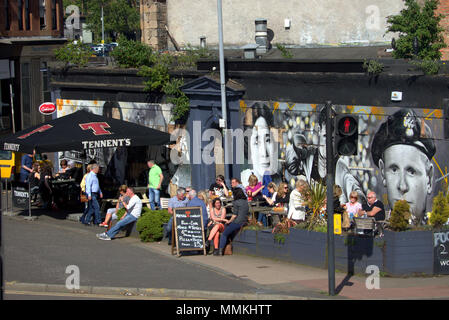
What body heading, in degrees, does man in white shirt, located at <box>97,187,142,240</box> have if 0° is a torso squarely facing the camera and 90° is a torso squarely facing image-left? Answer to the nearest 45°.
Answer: approximately 90°

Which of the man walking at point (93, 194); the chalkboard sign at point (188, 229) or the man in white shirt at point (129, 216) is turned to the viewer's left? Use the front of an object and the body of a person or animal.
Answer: the man in white shirt

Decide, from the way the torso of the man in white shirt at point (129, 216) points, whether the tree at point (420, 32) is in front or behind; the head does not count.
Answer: behind

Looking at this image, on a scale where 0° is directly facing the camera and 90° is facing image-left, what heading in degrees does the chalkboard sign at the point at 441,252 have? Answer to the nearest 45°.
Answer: approximately 0°

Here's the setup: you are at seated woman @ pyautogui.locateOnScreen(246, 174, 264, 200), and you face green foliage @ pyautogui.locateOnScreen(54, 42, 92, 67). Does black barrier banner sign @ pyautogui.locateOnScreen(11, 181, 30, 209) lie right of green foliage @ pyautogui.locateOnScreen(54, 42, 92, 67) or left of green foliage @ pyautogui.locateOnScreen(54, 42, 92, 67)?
left

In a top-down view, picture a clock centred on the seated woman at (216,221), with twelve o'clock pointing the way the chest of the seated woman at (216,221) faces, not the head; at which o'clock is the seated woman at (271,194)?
the seated woman at (271,194) is roughly at 7 o'clock from the seated woman at (216,221).
